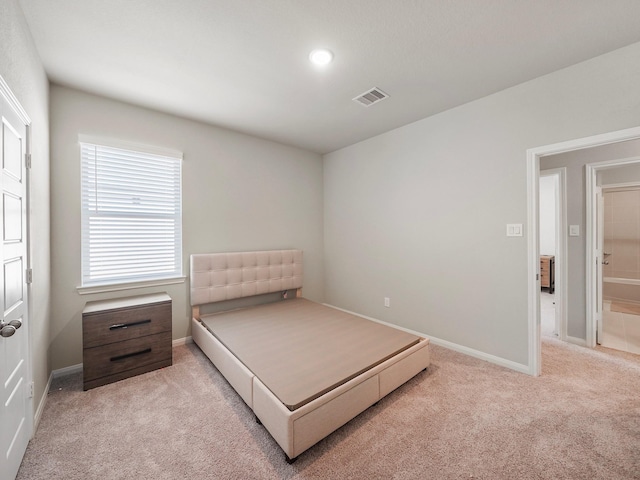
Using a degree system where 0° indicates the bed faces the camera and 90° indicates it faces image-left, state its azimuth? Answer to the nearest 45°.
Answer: approximately 315°

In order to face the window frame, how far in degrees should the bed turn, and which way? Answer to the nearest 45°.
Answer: approximately 135° to its right

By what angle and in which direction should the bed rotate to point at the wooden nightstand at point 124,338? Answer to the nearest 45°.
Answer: approximately 135° to its right

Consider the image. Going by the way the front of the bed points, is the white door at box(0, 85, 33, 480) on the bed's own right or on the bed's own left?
on the bed's own right
